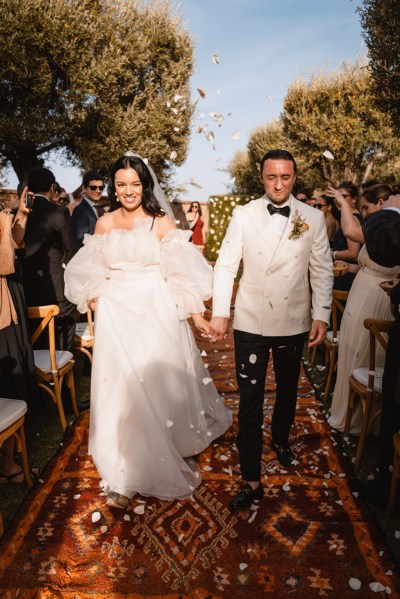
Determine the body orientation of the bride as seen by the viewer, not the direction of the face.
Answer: toward the camera

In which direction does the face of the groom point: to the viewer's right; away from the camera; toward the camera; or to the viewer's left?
toward the camera

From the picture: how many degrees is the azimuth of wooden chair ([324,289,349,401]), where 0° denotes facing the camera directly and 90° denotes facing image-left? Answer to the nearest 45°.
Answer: approximately 135°

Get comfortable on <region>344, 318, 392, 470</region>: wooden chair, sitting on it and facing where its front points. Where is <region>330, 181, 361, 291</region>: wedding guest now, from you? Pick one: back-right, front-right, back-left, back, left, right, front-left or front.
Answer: front-right

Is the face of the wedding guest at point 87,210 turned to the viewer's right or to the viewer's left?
to the viewer's right

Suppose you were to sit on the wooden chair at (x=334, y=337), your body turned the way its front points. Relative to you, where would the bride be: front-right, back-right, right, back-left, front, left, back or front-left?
left

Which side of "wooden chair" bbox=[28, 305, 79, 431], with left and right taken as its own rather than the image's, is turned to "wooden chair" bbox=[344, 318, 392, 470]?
right

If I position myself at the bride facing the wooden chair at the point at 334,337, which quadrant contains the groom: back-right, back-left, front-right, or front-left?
front-right

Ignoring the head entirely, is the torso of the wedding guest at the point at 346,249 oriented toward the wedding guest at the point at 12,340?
yes

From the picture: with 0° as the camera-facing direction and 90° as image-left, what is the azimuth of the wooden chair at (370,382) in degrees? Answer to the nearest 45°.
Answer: approximately 135°

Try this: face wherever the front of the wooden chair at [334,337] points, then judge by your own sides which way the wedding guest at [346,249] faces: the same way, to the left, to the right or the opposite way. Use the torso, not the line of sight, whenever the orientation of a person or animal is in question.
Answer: to the left

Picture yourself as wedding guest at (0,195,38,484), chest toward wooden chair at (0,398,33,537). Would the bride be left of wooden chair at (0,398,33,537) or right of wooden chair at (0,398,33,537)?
left

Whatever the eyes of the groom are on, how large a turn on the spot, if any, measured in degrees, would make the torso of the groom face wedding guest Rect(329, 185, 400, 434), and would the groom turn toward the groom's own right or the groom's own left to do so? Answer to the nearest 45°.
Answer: approximately 135° to the groom's own left

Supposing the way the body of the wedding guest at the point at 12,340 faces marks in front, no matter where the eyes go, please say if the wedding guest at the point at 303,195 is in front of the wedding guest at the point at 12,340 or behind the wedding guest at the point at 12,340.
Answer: in front

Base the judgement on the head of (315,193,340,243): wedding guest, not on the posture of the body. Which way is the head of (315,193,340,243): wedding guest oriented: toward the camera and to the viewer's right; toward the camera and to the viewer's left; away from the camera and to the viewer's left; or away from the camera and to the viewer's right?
toward the camera and to the viewer's left

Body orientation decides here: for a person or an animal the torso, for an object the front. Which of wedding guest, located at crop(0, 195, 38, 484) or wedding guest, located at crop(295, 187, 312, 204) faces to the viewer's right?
wedding guest, located at crop(0, 195, 38, 484)

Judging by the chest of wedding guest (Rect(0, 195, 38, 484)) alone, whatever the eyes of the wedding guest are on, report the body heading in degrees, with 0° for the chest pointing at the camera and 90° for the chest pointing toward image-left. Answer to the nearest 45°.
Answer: approximately 270°

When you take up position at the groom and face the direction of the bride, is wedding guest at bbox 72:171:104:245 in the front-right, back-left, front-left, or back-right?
front-right

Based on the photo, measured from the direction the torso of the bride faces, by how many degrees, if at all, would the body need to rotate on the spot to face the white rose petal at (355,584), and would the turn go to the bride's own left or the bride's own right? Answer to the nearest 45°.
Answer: approximately 45° to the bride's own left
